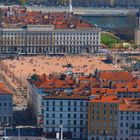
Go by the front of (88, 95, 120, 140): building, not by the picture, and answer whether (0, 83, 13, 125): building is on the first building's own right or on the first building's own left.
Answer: on the first building's own right

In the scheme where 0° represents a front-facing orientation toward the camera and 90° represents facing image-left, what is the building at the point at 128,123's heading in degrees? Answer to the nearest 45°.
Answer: approximately 0°

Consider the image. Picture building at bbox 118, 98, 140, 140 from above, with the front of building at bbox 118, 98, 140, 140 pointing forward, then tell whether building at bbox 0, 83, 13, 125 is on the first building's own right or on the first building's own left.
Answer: on the first building's own right

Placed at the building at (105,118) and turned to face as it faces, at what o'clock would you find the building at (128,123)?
the building at (128,123) is roughly at 9 o'clock from the building at (105,118).

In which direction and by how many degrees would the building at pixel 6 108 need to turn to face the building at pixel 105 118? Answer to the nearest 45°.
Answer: approximately 45° to its left

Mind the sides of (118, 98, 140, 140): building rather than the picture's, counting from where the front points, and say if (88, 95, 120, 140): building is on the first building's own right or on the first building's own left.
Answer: on the first building's own right
